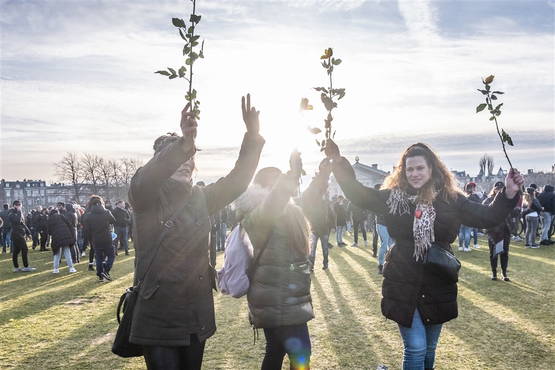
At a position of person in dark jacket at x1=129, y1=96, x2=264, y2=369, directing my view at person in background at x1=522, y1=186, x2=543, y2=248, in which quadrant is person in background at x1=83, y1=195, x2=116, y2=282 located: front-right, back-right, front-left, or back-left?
front-left

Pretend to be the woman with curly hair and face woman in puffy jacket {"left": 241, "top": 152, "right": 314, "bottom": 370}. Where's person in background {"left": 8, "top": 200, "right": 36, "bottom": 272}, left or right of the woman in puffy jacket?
right

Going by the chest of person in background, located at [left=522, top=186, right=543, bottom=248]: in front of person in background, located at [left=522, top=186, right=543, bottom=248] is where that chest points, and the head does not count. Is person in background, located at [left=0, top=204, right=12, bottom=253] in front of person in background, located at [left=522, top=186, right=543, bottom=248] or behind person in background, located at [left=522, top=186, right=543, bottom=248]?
in front

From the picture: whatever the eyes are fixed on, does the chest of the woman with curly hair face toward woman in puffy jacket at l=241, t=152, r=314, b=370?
no

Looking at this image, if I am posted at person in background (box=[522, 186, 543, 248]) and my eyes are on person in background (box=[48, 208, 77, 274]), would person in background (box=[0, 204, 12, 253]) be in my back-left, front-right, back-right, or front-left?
front-right

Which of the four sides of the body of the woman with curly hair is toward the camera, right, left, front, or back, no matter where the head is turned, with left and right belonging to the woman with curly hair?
front

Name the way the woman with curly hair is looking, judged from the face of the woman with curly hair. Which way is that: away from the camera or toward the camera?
toward the camera

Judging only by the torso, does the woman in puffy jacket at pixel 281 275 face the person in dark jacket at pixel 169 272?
no

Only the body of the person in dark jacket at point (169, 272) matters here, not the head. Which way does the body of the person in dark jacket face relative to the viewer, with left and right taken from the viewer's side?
facing the viewer and to the right of the viewer
